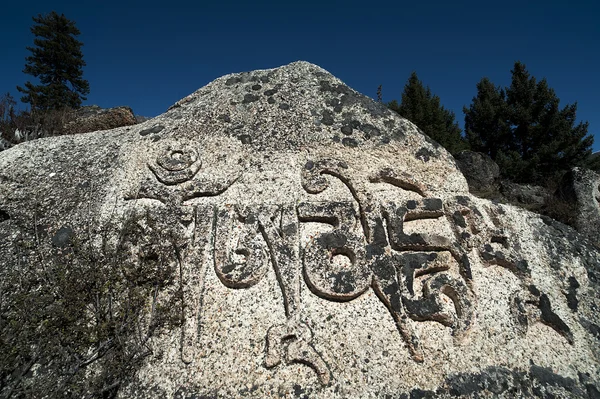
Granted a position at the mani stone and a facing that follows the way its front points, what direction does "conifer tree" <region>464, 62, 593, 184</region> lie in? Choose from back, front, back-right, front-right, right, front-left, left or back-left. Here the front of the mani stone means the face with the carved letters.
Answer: back-left

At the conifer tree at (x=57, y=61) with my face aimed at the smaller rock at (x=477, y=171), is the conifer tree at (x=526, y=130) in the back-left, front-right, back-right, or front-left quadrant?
front-left

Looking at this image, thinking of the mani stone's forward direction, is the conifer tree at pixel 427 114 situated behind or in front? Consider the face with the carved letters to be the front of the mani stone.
behind

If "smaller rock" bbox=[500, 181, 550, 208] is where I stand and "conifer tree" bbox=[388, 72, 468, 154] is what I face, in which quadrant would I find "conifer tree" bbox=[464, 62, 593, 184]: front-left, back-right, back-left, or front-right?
front-right

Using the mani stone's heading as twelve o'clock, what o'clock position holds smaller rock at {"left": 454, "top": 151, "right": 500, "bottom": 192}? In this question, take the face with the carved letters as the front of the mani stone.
The smaller rock is roughly at 7 o'clock from the mani stone.

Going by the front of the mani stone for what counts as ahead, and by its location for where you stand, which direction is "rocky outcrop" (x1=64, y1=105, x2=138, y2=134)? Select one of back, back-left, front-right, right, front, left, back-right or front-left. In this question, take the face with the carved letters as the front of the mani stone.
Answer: back-right

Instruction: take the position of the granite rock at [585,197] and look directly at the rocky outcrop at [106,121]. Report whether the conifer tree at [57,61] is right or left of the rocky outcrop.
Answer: right

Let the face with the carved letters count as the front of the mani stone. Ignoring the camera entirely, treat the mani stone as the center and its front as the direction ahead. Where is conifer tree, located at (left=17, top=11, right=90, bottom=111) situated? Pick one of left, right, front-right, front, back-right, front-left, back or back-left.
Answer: back-right

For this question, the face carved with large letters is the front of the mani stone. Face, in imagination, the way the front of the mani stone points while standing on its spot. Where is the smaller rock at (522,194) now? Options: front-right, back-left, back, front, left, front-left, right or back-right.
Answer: back-left

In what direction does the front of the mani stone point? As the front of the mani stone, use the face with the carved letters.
toward the camera

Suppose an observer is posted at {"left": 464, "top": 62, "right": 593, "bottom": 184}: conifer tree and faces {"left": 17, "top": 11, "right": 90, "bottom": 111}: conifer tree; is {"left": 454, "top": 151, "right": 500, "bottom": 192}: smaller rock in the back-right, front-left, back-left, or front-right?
front-left
